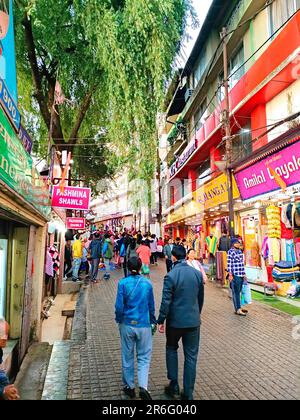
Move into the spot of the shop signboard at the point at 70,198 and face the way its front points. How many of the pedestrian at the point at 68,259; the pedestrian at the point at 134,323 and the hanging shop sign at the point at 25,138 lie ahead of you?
2

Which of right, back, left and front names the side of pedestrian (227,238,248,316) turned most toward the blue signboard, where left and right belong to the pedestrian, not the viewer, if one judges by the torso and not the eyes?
right

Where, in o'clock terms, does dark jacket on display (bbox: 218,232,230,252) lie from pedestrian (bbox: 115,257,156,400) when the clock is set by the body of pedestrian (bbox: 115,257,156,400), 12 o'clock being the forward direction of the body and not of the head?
dark jacket on display (bbox: 218,232,230,252) is roughly at 1 o'clock from pedestrian (bbox: 115,257,156,400).

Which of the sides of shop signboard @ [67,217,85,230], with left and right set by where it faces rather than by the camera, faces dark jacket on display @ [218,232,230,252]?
left

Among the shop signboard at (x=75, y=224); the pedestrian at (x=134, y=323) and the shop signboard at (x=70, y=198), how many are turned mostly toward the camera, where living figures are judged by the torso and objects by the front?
2

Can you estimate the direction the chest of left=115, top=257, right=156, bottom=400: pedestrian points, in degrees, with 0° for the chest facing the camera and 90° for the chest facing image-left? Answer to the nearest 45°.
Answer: approximately 180°

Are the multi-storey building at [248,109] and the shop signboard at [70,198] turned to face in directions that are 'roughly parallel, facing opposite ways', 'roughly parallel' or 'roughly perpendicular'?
roughly perpendicular

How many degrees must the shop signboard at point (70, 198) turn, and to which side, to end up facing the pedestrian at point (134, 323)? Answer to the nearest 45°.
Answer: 0° — it already faces them

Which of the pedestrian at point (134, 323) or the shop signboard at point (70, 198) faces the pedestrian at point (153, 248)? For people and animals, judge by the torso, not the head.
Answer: the pedestrian at point (134, 323)

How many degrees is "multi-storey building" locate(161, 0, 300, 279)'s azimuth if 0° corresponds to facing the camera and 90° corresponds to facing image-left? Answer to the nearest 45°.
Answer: approximately 45°

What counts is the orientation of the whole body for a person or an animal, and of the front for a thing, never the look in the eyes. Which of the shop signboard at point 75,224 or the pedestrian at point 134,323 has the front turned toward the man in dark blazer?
the shop signboard
